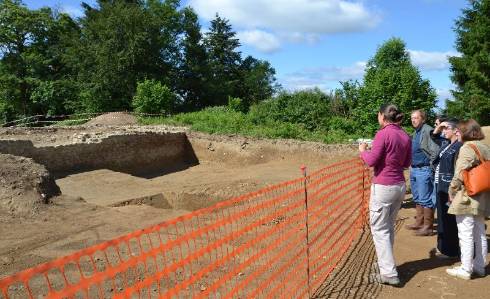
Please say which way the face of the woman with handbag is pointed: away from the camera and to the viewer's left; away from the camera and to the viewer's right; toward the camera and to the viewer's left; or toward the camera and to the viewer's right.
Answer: away from the camera and to the viewer's left

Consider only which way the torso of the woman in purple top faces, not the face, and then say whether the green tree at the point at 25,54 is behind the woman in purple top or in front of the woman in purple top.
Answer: in front

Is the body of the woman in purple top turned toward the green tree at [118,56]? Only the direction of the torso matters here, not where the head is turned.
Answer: yes

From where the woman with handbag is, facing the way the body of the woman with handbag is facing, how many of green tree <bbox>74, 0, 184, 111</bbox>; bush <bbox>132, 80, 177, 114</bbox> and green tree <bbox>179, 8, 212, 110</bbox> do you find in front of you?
3

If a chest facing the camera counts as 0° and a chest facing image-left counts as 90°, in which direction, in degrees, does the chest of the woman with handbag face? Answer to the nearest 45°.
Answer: approximately 135°

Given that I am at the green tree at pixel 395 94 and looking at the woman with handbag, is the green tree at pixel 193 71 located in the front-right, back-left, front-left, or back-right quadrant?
back-right

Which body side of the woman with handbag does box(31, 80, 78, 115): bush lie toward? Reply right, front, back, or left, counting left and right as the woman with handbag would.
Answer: front

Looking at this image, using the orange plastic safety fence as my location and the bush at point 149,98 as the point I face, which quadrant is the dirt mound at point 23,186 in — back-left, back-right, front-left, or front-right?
front-left

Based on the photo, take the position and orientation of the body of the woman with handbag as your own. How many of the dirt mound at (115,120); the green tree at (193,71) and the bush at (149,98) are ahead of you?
3

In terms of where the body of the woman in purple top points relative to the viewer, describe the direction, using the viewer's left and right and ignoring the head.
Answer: facing away from the viewer and to the left of the viewer

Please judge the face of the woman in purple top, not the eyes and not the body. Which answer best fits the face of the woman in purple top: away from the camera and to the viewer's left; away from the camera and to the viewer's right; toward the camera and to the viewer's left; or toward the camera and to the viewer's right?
away from the camera and to the viewer's left

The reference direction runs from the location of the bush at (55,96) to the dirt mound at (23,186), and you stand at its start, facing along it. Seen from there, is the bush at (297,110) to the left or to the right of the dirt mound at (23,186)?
left

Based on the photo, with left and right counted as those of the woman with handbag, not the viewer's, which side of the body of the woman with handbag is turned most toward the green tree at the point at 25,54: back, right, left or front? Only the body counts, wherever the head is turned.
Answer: front

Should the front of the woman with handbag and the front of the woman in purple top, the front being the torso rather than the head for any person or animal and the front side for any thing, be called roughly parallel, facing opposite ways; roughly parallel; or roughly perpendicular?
roughly parallel

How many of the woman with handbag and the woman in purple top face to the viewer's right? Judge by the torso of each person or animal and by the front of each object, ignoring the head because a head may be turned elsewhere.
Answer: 0

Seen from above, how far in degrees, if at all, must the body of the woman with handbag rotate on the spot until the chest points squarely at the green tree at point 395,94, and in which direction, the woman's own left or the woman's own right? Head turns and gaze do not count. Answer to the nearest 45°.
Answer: approximately 45° to the woman's own right

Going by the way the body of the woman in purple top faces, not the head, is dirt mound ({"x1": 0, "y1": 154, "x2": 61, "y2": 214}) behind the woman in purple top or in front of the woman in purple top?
in front

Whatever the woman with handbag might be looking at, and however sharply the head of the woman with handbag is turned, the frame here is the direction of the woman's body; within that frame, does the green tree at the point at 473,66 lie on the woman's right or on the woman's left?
on the woman's right
